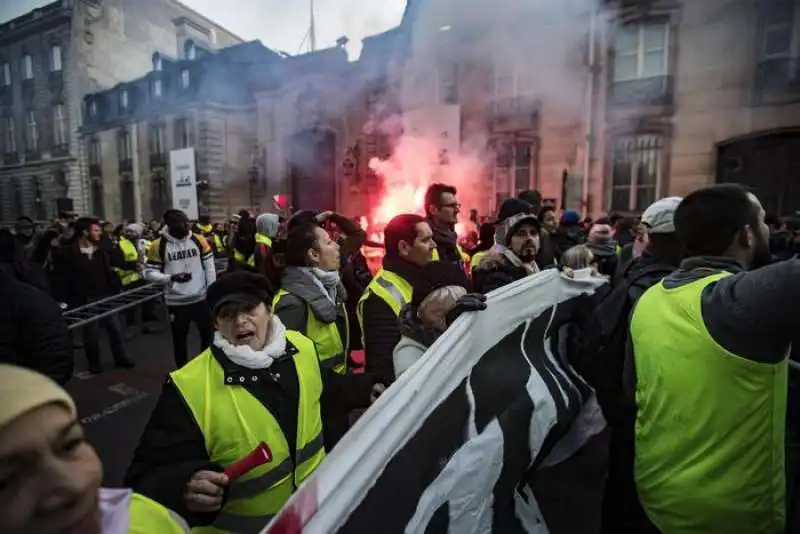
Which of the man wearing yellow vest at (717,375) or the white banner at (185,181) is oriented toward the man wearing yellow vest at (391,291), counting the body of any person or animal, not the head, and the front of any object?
the white banner

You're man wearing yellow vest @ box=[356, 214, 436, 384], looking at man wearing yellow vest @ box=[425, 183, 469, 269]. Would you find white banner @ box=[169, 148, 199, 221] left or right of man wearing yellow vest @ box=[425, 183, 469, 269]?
left

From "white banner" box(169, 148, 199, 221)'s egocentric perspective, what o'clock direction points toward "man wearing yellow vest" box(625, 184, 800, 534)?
The man wearing yellow vest is roughly at 12 o'clock from the white banner.

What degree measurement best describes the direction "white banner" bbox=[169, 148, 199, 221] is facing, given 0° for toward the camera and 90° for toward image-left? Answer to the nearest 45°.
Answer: approximately 0°

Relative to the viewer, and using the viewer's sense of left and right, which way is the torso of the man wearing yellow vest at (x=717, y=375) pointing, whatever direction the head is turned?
facing away from the viewer and to the right of the viewer
